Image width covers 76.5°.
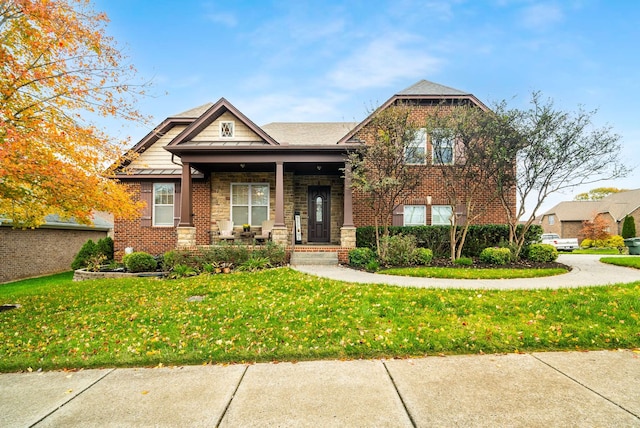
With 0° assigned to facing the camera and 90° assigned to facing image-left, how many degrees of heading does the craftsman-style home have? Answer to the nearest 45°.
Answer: approximately 0°

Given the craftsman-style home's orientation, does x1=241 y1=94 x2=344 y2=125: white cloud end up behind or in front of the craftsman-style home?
behind

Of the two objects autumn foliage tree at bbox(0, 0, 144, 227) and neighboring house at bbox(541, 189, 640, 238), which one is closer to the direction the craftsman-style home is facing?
the autumn foliage tree

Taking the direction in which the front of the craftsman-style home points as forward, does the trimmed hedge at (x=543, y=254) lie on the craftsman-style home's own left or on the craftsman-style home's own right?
on the craftsman-style home's own left

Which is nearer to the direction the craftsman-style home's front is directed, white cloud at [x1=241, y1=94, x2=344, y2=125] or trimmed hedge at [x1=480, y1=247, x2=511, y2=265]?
the trimmed hedge
